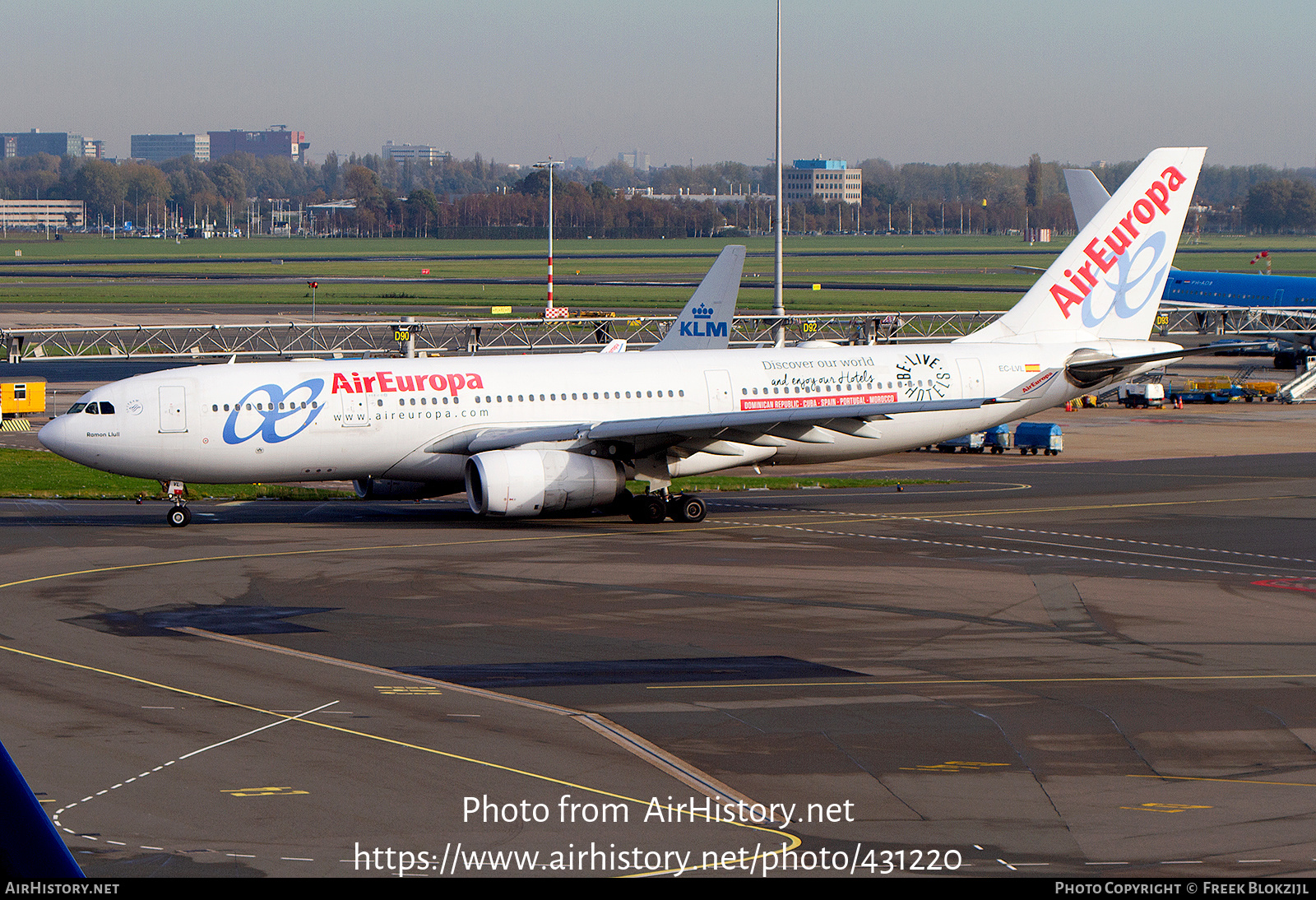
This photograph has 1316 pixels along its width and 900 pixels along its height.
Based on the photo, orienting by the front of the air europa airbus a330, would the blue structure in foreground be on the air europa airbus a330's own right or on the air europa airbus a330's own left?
on the air europa airbus a330's own left

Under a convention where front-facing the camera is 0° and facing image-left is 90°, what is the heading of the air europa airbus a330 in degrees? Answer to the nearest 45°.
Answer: approximately 90°
